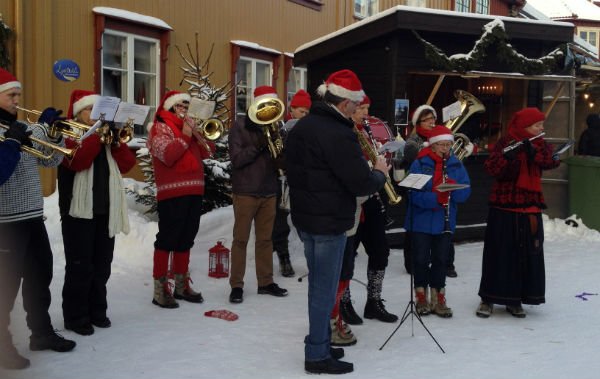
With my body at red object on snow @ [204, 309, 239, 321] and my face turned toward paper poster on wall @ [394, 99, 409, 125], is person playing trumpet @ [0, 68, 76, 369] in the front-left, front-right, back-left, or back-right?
back-left

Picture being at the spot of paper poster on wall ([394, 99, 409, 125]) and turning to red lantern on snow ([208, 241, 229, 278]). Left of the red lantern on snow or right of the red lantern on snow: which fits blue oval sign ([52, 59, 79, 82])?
right

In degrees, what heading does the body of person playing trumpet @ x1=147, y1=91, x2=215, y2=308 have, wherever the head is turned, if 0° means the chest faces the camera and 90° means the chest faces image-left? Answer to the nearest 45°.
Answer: approximately 315°

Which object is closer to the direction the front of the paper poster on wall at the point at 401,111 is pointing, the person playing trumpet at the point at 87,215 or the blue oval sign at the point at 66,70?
the person playing trumpet

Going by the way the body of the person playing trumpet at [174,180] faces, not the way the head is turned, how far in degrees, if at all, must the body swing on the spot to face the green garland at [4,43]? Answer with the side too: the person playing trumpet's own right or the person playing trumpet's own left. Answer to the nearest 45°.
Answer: approximately 180°

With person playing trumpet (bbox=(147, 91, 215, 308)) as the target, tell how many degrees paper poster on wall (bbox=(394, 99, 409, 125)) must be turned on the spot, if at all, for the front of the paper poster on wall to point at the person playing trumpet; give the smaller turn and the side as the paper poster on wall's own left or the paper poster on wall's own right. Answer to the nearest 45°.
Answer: approximately 45° to the paper poster on wall's own right

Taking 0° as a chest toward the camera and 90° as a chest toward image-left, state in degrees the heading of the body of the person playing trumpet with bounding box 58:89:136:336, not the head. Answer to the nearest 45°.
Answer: approximately 315°

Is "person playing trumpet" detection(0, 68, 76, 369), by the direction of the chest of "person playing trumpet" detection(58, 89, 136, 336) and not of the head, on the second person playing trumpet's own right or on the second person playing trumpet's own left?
on the second person playing trumpet's own right

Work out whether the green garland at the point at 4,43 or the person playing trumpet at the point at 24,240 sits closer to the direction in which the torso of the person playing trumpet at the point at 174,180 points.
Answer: the person playing trumpet

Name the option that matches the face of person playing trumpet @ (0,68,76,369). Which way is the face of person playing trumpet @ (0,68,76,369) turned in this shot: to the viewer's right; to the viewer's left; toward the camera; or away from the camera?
to the viewer's right

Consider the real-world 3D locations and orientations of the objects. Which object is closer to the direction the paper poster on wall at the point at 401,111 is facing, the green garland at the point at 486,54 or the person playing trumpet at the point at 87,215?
the person playing trumpet

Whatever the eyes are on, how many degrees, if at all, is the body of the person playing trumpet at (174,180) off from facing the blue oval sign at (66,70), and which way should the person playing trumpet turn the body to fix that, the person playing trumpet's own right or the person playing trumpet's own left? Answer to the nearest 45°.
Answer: approximately 135° to the person playing trumpet's own left
